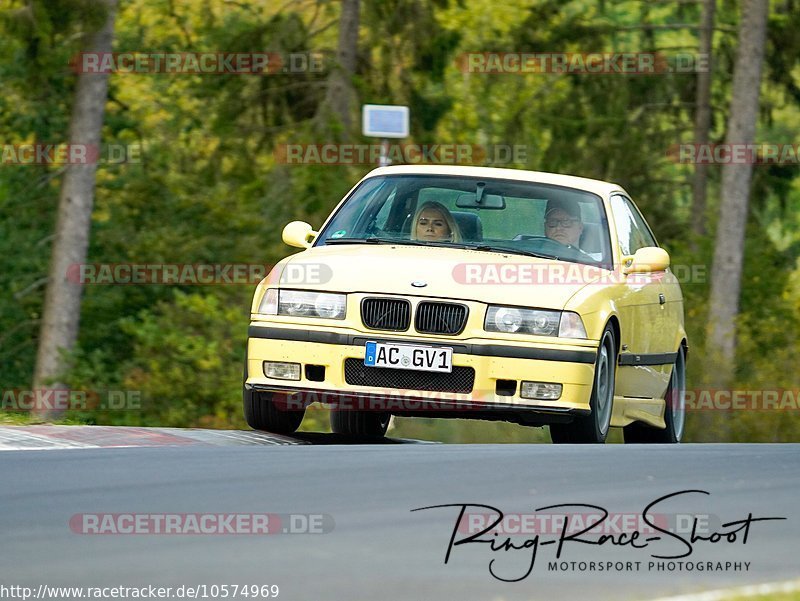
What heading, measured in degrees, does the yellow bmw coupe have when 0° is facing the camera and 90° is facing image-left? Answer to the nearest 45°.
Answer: approximately 0°

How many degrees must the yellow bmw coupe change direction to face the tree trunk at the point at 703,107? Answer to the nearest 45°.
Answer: approximately 180°

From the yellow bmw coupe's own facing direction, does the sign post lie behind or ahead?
behind

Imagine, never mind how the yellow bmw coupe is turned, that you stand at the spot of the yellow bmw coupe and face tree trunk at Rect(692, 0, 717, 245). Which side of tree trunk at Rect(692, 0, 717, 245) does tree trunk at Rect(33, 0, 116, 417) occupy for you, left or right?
left

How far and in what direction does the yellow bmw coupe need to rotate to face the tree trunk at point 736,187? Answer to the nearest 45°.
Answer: approximately 180°

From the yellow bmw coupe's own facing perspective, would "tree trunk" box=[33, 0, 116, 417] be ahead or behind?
behind
